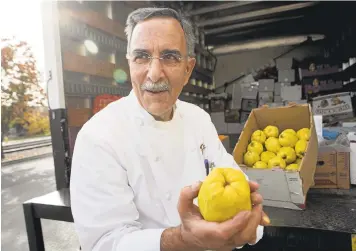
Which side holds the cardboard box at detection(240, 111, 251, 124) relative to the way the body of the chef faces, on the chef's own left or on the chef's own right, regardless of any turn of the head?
on the chef's own left

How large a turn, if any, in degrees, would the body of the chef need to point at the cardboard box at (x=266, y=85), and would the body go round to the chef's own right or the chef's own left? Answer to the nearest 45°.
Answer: approximately 90° to the chef's own left

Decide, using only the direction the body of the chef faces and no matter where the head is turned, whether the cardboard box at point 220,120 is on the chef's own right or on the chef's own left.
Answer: on the chef's own left

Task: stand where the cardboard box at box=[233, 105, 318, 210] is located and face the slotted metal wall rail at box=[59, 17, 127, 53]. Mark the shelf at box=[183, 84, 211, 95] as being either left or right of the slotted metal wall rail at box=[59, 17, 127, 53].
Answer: right

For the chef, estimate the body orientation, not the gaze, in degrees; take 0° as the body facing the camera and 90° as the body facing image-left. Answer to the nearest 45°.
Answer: approximately 315°

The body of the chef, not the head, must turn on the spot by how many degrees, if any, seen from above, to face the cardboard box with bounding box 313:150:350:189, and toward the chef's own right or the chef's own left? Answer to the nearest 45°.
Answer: approximately 90° to the chef's own left

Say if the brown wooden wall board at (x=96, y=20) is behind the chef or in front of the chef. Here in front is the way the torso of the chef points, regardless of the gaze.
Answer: behind

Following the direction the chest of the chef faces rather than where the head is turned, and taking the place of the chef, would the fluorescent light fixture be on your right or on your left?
on your left

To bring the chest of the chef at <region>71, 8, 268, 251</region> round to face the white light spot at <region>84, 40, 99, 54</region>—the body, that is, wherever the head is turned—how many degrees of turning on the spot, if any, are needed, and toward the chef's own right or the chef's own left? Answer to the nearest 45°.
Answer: approximately 180°
